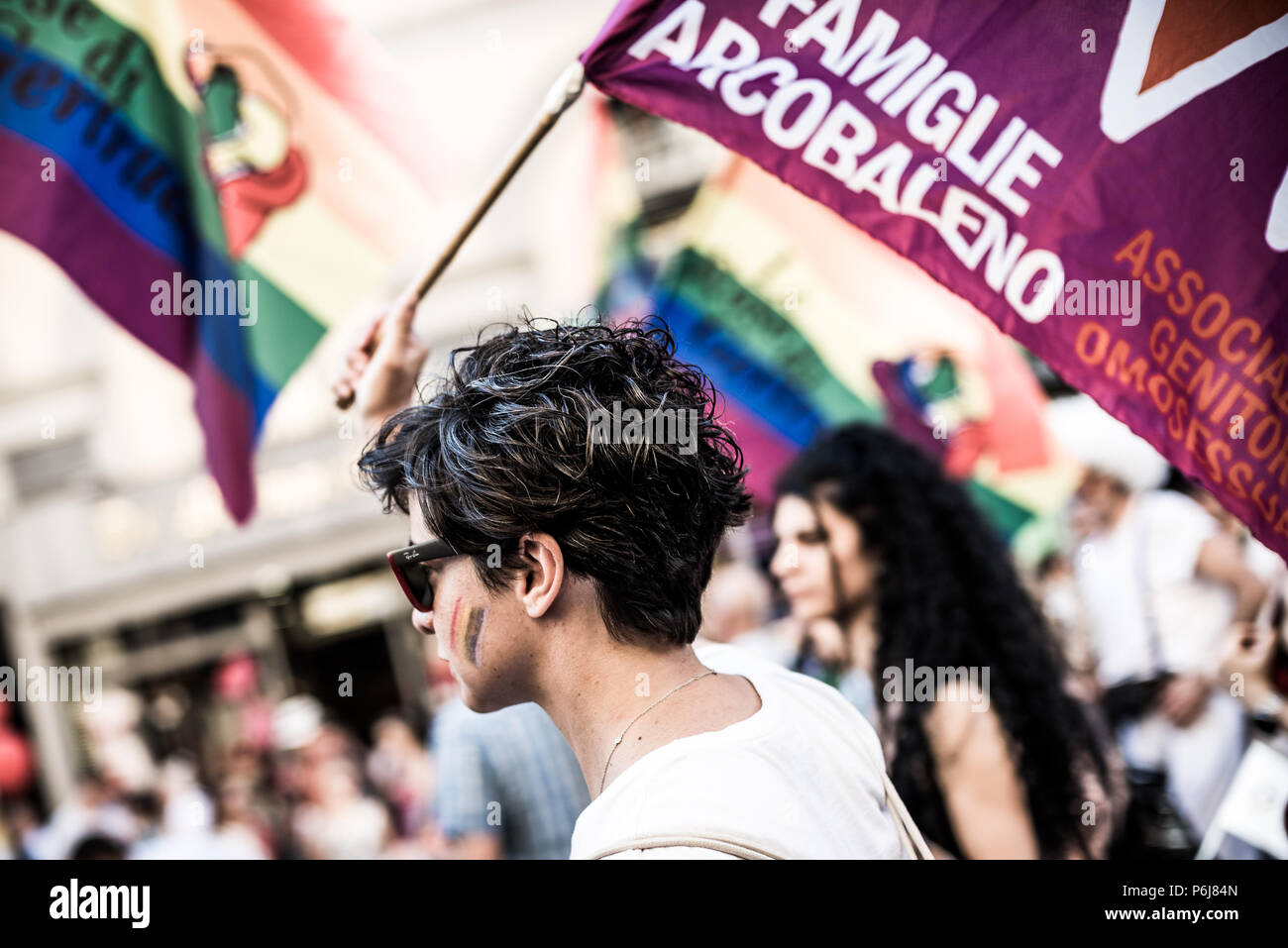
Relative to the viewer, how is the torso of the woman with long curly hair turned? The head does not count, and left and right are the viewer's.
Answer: facing to the left of the viewer

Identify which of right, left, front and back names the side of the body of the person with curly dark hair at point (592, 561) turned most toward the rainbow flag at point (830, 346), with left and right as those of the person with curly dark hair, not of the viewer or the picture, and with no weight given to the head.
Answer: right

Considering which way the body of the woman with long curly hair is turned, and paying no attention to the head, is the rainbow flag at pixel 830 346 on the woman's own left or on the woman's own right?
on the woman's own right

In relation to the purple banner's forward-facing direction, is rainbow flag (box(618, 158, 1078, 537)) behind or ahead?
behind

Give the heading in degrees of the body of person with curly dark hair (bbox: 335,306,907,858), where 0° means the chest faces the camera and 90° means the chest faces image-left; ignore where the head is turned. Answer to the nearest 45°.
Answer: approximately 90°

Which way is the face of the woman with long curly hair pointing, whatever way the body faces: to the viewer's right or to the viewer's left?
to the viewer's left

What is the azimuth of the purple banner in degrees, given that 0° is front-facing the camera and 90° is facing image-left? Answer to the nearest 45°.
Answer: approximately 0°

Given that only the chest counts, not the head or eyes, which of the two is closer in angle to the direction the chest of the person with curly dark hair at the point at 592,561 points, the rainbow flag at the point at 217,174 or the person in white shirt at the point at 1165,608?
the rainbow flag
